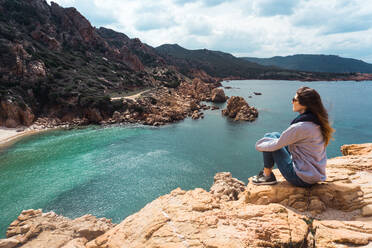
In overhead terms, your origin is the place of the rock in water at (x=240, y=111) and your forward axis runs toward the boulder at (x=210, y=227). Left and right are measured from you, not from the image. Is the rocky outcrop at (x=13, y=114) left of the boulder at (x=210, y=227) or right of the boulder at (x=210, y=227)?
right

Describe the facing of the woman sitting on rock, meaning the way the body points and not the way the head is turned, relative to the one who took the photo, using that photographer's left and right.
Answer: facing to the left of the viewer

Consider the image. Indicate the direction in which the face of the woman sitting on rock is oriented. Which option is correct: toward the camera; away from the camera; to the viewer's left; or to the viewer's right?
to the viewer's left
